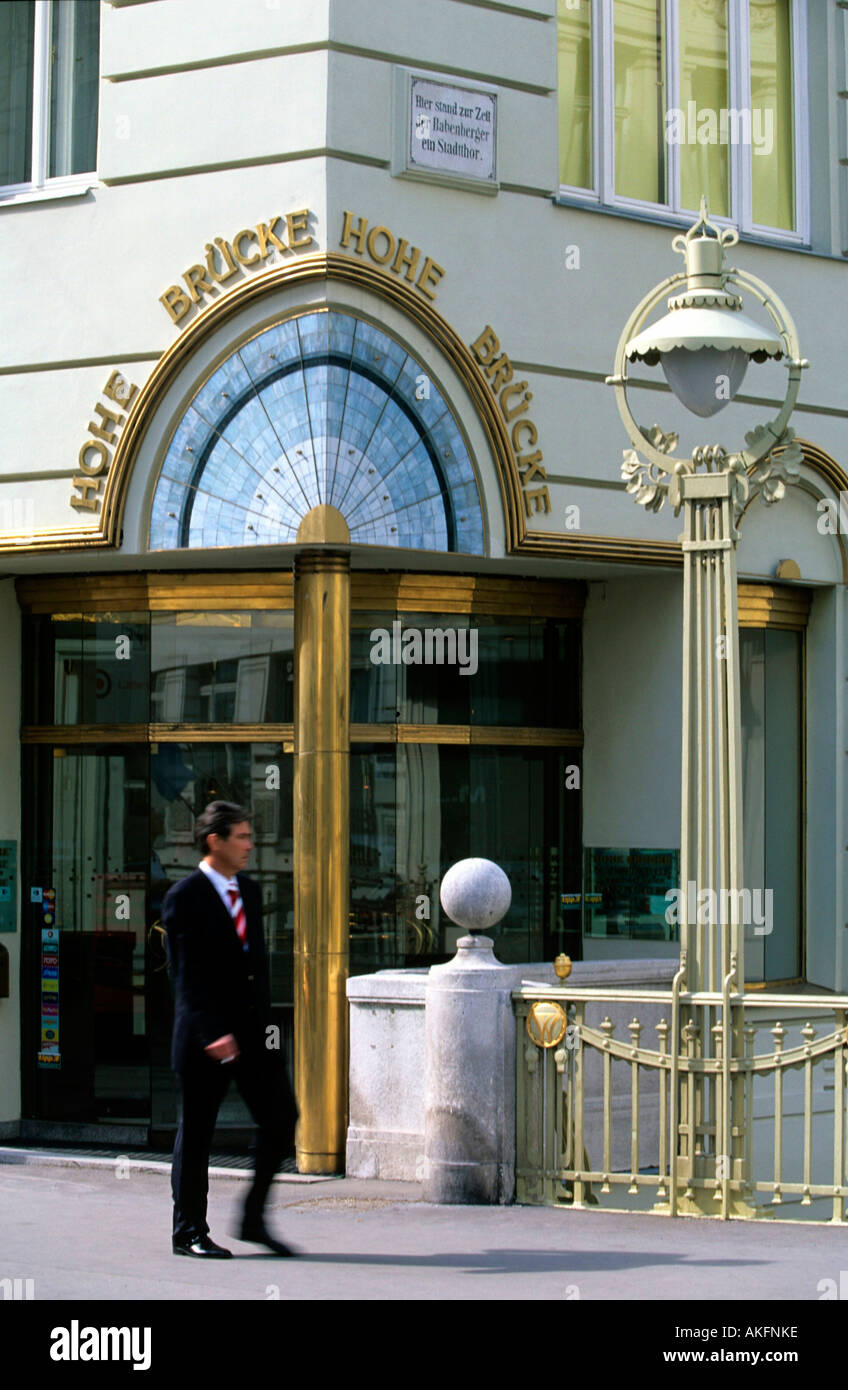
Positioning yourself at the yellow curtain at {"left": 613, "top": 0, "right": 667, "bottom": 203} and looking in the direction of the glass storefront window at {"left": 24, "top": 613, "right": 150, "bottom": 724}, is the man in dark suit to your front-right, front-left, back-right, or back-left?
front-left

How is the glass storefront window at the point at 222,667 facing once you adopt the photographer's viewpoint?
facing the viewer

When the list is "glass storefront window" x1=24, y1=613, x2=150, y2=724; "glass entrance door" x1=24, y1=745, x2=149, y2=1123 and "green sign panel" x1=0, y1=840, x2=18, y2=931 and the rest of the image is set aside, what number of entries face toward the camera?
3

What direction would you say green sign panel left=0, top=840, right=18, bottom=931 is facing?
toward the camera

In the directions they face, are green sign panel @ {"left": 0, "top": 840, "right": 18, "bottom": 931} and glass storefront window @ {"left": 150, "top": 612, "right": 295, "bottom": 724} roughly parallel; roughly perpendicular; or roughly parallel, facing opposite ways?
roughly parallel

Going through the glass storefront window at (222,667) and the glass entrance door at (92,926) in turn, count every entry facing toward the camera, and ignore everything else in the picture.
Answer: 2

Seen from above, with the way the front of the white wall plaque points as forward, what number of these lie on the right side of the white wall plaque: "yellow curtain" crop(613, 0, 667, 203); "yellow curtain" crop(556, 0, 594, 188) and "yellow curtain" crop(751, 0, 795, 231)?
0

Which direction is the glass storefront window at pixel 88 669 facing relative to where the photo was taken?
toward the camera

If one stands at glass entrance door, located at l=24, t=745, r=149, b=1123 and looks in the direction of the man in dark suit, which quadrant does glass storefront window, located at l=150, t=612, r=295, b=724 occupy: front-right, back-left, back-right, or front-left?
front-left
